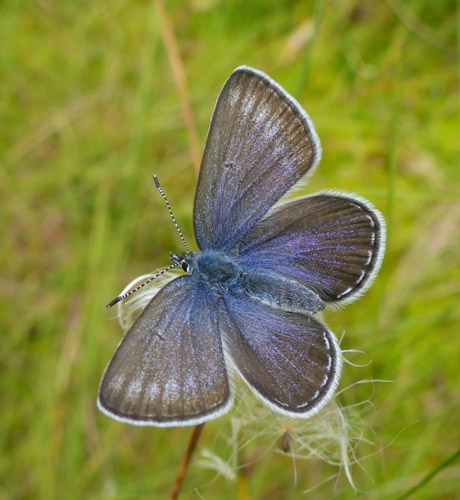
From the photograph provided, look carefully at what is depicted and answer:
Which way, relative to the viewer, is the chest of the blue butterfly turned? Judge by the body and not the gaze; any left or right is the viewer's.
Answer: facing to the left of the viewer
